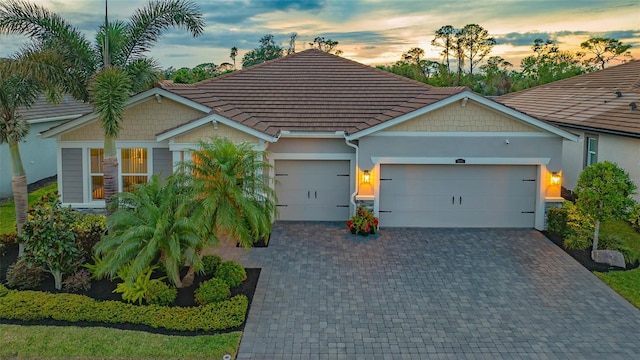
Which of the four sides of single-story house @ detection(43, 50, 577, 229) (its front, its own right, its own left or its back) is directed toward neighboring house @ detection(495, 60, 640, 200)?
left

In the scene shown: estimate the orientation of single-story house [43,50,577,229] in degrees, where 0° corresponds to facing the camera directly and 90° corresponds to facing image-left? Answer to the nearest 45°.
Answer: approximately 0°

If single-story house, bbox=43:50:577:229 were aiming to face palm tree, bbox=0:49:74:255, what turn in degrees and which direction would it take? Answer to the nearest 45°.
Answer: approximately 90° to its right

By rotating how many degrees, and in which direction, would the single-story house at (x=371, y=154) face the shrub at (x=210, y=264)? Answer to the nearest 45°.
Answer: approximately 45° to its right

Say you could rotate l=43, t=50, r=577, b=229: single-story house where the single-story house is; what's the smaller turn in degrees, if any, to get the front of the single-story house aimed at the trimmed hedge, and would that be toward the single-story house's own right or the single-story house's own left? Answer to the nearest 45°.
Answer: approximately 45° to the single-story house's own right

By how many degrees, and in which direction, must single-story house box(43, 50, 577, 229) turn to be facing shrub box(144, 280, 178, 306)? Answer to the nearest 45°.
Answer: approximately 45° to its right

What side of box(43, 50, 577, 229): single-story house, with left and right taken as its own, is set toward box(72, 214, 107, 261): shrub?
right

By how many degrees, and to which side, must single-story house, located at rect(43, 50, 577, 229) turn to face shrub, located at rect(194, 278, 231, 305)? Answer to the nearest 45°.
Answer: approximately 45° to its right

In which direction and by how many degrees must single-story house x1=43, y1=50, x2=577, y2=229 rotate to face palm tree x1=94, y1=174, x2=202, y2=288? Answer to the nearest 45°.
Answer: approximately 45° to its right

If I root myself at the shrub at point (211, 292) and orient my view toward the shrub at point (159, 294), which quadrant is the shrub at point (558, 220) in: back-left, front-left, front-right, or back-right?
back-right

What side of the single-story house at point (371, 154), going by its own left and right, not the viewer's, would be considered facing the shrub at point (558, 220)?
left
